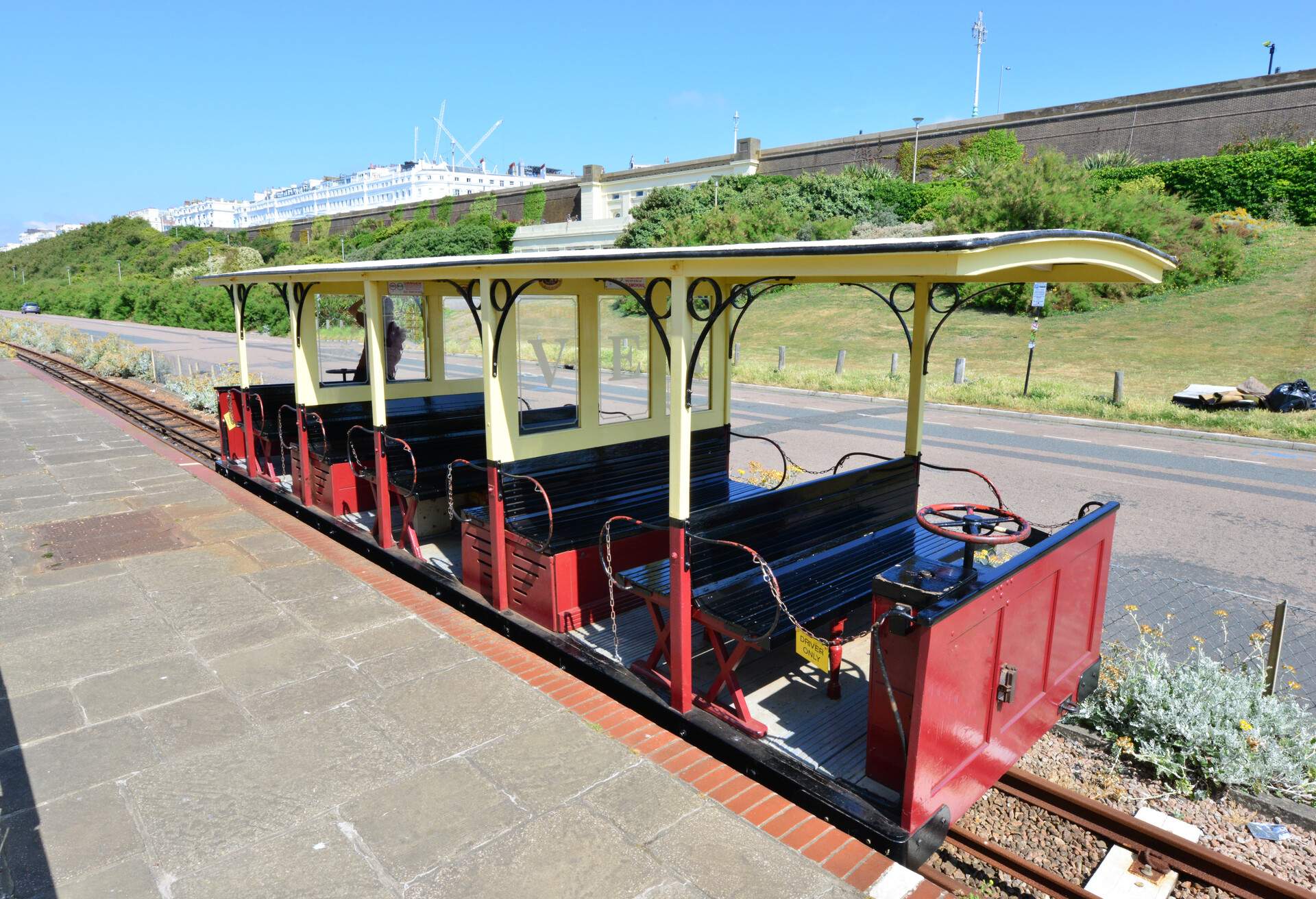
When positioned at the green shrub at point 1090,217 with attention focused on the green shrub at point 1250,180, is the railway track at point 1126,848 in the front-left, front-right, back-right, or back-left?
back-right

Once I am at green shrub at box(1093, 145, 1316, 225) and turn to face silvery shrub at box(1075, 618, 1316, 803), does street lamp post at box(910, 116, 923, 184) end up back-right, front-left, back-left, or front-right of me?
back-right
